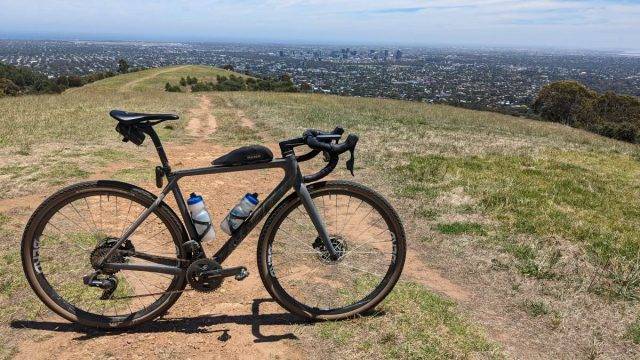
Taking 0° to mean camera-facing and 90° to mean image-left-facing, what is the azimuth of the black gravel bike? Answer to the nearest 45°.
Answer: approximately 270°
